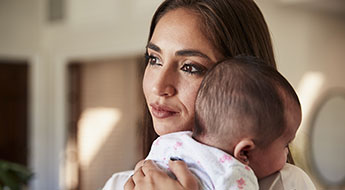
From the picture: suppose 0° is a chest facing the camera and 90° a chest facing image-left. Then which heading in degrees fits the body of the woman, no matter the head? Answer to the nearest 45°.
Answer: approximately 45°

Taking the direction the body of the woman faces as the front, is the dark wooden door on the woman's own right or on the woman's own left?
on the woman's own right

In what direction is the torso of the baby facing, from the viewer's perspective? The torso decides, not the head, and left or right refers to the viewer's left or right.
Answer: facing away from the viewer and to the right of the viewer

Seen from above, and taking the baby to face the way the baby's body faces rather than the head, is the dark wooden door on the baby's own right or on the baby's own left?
on the baby's own left
